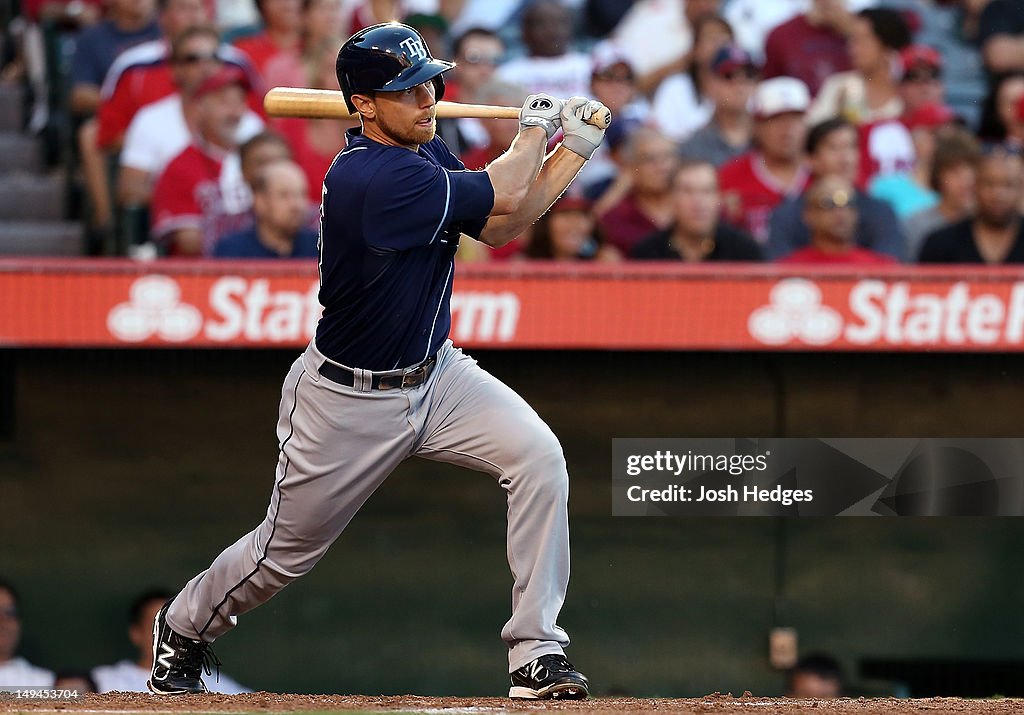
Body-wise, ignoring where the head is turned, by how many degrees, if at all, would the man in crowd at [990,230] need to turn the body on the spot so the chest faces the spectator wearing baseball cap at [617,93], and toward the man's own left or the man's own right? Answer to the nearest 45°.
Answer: approximately 90° to the man's own right

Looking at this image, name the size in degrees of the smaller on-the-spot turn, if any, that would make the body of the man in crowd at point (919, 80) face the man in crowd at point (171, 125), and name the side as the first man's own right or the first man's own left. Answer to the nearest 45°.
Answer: approximately 45° to the first man's own right

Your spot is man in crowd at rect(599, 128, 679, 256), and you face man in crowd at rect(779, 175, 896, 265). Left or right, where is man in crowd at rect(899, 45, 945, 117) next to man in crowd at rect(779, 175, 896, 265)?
left

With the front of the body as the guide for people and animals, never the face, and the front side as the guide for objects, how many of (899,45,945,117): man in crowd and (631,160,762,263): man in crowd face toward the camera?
2

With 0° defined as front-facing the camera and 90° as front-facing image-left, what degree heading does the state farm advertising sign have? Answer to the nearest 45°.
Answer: approximately 0°
